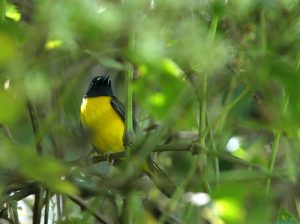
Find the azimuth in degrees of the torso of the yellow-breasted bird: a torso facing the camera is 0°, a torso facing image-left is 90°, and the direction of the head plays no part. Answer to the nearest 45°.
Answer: approximately 45°

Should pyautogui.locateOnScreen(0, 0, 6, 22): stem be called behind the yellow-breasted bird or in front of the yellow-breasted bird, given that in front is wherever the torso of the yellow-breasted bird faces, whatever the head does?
in front

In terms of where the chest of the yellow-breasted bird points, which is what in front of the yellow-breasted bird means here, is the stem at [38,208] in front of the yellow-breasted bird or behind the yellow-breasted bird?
in front
